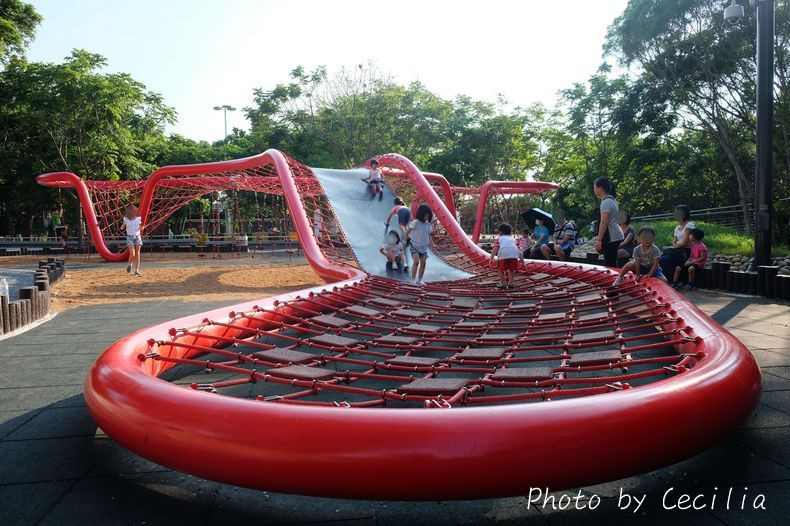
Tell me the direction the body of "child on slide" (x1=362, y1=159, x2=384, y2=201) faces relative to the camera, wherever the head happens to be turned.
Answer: toward the camera

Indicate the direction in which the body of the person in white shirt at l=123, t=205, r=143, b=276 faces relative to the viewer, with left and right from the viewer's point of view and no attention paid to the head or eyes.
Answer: facing the viewer

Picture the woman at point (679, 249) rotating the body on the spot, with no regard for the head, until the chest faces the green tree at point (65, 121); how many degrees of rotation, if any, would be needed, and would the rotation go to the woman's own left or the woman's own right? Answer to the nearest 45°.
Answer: approximately 45° to the woman's own right

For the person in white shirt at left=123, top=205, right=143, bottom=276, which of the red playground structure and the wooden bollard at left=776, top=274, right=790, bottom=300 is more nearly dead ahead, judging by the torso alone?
the red playground structure

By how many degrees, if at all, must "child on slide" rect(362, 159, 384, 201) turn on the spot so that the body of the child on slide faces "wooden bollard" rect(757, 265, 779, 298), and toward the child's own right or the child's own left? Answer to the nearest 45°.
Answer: approximately 45° to the child's own left

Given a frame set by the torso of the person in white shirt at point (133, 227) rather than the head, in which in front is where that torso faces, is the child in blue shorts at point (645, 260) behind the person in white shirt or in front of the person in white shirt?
in front

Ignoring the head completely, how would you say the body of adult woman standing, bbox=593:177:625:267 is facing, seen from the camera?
to the viewer's left

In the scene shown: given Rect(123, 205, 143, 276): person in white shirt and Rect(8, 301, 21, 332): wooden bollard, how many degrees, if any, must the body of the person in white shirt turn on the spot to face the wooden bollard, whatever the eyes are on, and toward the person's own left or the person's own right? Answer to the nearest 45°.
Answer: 0° — they already face it

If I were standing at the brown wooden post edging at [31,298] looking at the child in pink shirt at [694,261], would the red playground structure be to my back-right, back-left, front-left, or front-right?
front-right

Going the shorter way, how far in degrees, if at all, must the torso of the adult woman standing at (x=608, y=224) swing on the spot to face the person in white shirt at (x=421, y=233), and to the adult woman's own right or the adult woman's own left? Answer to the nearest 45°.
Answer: approximately 45° to the adult woman's own right

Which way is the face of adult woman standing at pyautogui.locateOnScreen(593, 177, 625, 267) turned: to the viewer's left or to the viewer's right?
to the viewer's left

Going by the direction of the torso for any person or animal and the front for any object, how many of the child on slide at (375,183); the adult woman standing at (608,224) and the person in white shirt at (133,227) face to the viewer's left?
1

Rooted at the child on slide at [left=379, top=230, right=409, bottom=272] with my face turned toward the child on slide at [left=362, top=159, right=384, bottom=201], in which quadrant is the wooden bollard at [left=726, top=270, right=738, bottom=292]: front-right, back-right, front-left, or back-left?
back-right
